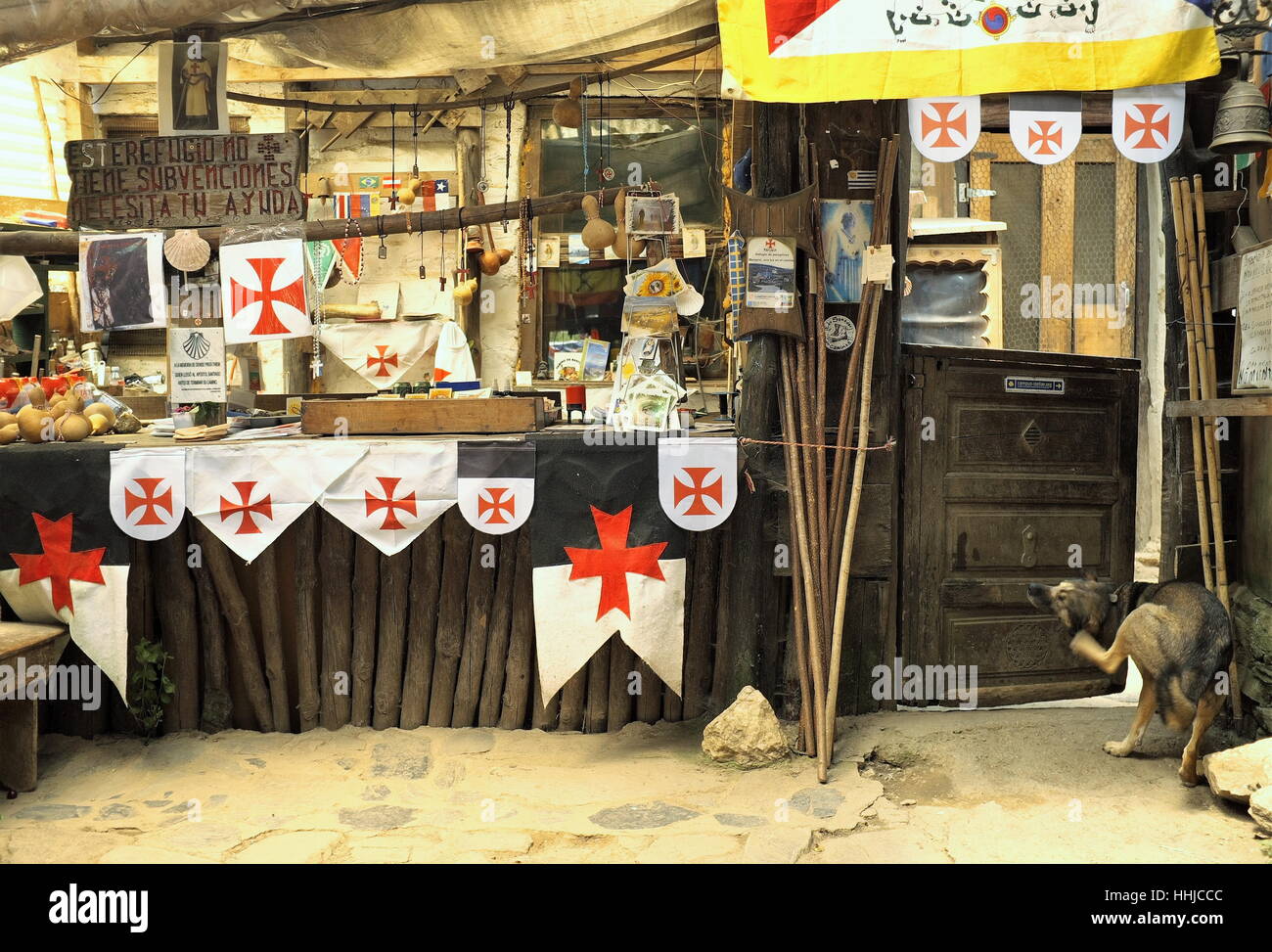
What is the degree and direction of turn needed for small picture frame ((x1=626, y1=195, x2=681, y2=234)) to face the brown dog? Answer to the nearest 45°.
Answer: approximately 45° to its left

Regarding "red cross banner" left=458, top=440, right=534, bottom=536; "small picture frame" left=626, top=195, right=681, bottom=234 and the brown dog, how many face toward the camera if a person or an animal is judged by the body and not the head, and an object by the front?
2

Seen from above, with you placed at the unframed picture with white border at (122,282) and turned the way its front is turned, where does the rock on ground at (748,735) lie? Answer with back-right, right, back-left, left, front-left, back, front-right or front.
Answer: front-left

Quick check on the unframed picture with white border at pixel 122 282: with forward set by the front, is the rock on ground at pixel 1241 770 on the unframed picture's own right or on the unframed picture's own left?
on the unframed picture's own left

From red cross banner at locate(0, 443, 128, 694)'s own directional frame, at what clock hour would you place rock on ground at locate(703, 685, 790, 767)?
The rock on ground is roughly at 10 o'clock from the red cross banner.

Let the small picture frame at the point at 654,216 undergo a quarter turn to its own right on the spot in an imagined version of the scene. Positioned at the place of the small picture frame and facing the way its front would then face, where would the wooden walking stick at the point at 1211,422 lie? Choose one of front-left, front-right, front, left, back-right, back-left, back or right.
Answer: back

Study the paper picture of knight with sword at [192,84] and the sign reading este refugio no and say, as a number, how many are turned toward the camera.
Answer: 2

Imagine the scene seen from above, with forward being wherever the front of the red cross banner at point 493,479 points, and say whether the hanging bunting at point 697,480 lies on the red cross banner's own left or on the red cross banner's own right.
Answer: on the red cross banner's own left

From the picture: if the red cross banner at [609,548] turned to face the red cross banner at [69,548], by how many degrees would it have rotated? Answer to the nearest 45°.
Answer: approximately 90° to its right

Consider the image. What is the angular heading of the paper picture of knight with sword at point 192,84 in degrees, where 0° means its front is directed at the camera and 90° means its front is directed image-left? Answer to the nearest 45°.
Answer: approximately 0°

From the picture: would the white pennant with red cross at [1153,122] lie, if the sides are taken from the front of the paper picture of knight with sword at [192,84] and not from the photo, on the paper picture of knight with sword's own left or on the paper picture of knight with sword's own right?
on the paper picture of knight with sword's own left

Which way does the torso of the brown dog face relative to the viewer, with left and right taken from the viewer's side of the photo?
facing to the left of the viewer
